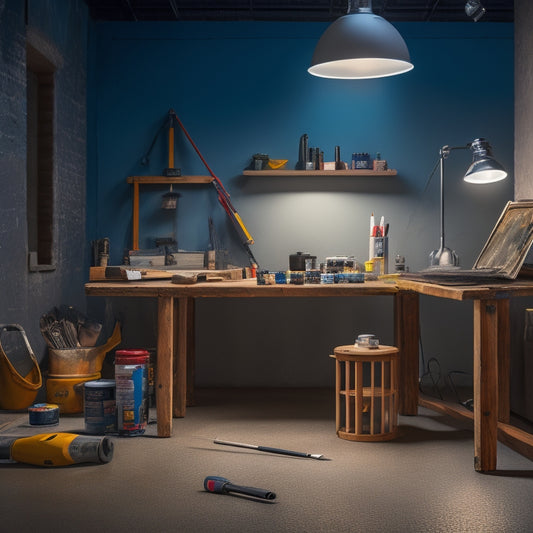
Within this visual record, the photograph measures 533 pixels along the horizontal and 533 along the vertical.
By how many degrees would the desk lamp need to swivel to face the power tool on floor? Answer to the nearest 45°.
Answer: approximately 135° to its right

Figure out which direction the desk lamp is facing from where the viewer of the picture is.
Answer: facing to the right of the viewer

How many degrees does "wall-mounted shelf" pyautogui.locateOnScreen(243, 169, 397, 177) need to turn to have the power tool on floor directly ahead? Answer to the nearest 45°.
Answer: approximately 45° to its right

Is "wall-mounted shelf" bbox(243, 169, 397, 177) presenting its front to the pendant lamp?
yes

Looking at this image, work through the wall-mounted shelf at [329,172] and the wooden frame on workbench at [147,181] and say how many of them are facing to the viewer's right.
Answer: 0

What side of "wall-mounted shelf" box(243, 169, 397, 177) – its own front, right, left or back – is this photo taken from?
front

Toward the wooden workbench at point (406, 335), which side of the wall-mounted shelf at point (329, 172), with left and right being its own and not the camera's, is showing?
front

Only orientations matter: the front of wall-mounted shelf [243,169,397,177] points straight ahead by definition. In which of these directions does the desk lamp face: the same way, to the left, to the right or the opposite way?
to the left

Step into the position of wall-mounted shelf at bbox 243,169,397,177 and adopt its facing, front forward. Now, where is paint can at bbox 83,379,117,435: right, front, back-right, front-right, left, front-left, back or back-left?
front-right
